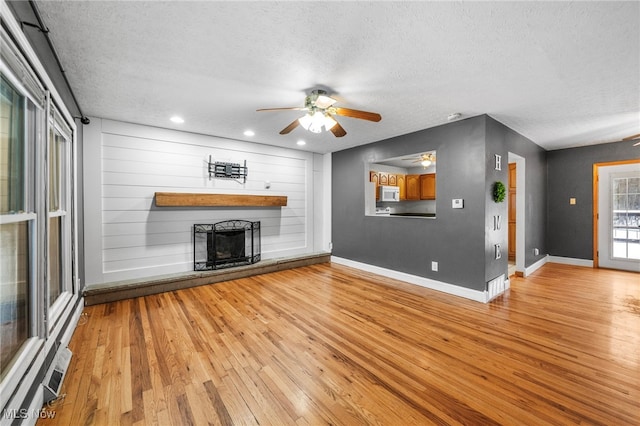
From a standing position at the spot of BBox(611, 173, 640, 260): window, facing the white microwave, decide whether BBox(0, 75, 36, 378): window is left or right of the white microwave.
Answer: left

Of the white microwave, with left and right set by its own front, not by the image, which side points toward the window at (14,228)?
right

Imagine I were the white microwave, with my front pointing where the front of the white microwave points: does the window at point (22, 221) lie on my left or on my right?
on my right

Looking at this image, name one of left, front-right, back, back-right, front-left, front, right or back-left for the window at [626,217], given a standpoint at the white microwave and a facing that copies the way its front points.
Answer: front-left

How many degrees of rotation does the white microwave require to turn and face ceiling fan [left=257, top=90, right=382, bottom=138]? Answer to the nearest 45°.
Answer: approximately 45° to its right

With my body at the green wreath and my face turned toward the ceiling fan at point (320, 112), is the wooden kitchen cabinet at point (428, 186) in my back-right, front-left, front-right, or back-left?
back-right

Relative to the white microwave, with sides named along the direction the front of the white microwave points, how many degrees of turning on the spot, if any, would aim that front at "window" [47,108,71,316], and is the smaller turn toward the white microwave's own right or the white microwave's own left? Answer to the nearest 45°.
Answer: approximately 90° to the white microwave's own right

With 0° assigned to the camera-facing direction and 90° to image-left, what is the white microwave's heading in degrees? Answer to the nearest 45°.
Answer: approximately 315°

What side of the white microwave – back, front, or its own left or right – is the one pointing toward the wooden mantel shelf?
right

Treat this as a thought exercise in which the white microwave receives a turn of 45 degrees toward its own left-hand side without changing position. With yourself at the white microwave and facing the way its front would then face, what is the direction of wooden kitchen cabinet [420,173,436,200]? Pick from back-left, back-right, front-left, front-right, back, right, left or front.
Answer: front-left
